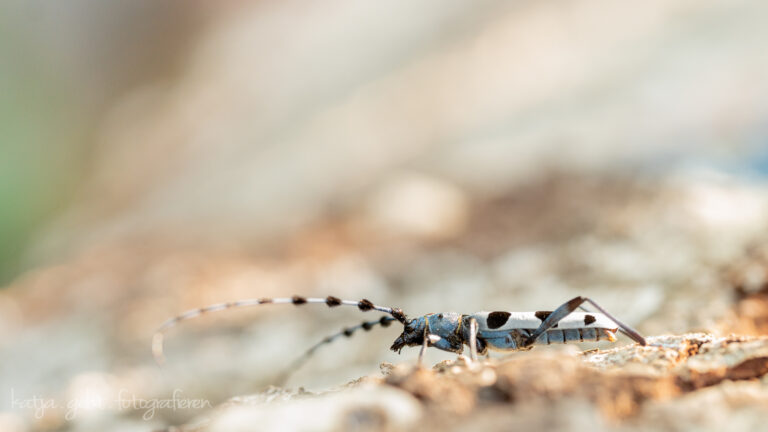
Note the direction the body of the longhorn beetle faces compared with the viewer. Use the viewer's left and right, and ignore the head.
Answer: facing to the left of the viewer
